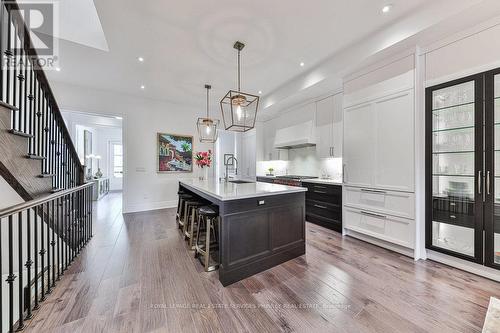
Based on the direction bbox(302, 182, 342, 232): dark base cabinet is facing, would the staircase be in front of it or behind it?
in front

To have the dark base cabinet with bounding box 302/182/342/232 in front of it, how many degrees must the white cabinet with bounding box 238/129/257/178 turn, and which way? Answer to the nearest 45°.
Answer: approximately 90° to its left

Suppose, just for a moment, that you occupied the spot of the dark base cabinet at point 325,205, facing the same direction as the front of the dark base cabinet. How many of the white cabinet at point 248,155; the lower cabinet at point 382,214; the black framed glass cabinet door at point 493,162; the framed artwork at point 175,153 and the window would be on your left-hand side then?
2

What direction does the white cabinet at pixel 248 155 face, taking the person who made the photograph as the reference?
facing the viewer and to the left of the viewer

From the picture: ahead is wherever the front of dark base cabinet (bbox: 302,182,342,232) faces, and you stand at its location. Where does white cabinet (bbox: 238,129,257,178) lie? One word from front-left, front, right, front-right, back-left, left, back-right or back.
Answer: right

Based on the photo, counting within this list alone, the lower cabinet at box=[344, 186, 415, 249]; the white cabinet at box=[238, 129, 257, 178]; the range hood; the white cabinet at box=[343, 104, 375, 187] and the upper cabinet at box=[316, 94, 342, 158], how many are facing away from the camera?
0

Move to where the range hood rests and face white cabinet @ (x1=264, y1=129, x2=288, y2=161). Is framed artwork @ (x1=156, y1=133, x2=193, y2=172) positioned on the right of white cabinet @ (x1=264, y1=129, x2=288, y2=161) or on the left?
left

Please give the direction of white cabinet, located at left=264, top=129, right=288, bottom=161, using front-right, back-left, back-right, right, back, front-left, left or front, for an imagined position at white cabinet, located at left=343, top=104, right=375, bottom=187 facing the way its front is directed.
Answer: right

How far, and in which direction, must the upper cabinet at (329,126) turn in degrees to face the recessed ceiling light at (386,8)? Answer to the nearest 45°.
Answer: approximately 45° to its left

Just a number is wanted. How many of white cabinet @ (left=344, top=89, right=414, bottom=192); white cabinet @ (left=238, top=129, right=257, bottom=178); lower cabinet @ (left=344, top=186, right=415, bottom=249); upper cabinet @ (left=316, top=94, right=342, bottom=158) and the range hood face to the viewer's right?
0

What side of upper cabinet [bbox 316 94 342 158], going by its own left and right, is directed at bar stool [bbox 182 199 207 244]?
front

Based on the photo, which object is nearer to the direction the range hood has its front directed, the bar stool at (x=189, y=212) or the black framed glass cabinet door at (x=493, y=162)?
the bar stool

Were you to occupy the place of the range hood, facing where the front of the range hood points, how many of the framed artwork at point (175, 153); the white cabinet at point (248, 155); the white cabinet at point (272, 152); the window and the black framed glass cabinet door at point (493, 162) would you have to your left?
1

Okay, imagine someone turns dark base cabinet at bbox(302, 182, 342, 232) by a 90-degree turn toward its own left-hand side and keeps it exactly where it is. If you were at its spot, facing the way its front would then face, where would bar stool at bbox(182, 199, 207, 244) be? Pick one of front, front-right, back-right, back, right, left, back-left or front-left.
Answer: right

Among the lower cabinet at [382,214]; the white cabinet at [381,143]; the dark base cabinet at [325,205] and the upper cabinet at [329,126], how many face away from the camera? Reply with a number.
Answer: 0

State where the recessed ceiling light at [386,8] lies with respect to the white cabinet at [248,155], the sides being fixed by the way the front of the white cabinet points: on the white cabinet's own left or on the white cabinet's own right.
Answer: on the white cabinet's own left
